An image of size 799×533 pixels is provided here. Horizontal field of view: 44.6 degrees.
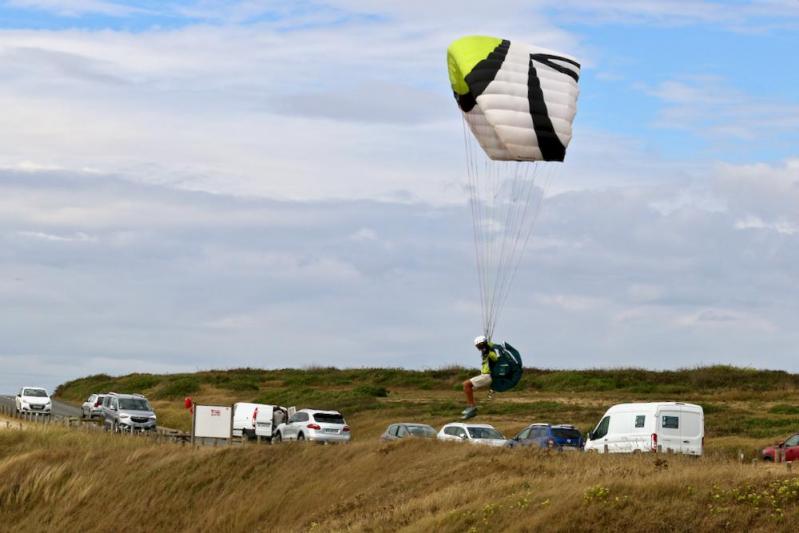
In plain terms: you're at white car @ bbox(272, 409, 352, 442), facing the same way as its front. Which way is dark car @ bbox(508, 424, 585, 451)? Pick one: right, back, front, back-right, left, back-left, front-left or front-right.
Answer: back

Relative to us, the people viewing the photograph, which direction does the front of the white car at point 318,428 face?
facing away from the viewer and to the left of the viewer

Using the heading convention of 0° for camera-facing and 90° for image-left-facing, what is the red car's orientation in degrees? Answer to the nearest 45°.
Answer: approximately 90°
